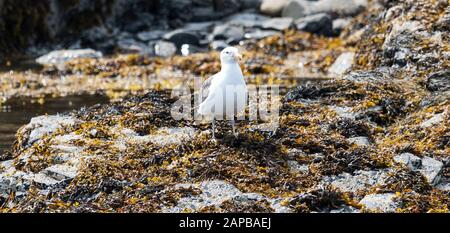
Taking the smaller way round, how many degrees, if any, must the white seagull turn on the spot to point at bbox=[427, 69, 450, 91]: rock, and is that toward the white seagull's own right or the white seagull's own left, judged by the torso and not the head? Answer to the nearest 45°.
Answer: approximately 90° to the white seagull's own left

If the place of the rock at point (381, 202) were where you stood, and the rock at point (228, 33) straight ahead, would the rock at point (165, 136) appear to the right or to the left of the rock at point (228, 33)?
left

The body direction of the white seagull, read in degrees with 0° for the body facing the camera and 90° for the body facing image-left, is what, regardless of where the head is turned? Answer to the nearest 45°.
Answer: approximately 315°

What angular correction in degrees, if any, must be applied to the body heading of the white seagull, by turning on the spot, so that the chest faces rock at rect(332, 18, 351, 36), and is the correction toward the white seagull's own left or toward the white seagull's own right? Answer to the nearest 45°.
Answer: approximately 135° to the white seagull's own left

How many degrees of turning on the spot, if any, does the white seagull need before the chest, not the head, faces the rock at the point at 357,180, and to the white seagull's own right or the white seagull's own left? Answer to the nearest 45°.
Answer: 0° — it already faces it

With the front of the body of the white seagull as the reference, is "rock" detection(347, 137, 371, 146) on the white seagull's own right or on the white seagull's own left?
on the white seagull's own left

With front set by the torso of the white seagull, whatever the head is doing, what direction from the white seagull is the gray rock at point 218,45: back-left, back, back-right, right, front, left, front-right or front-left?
back-left

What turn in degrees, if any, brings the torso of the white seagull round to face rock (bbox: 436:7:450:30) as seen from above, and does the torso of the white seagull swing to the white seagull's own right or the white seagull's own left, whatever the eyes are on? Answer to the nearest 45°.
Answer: approximately 90° to the white seagull's own left
